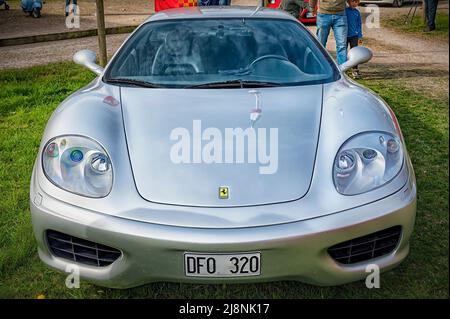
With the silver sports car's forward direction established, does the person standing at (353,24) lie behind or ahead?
behind

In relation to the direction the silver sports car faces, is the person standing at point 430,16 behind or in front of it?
behind

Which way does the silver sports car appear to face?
toward the camera

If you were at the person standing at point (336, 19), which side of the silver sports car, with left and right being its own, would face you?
back
